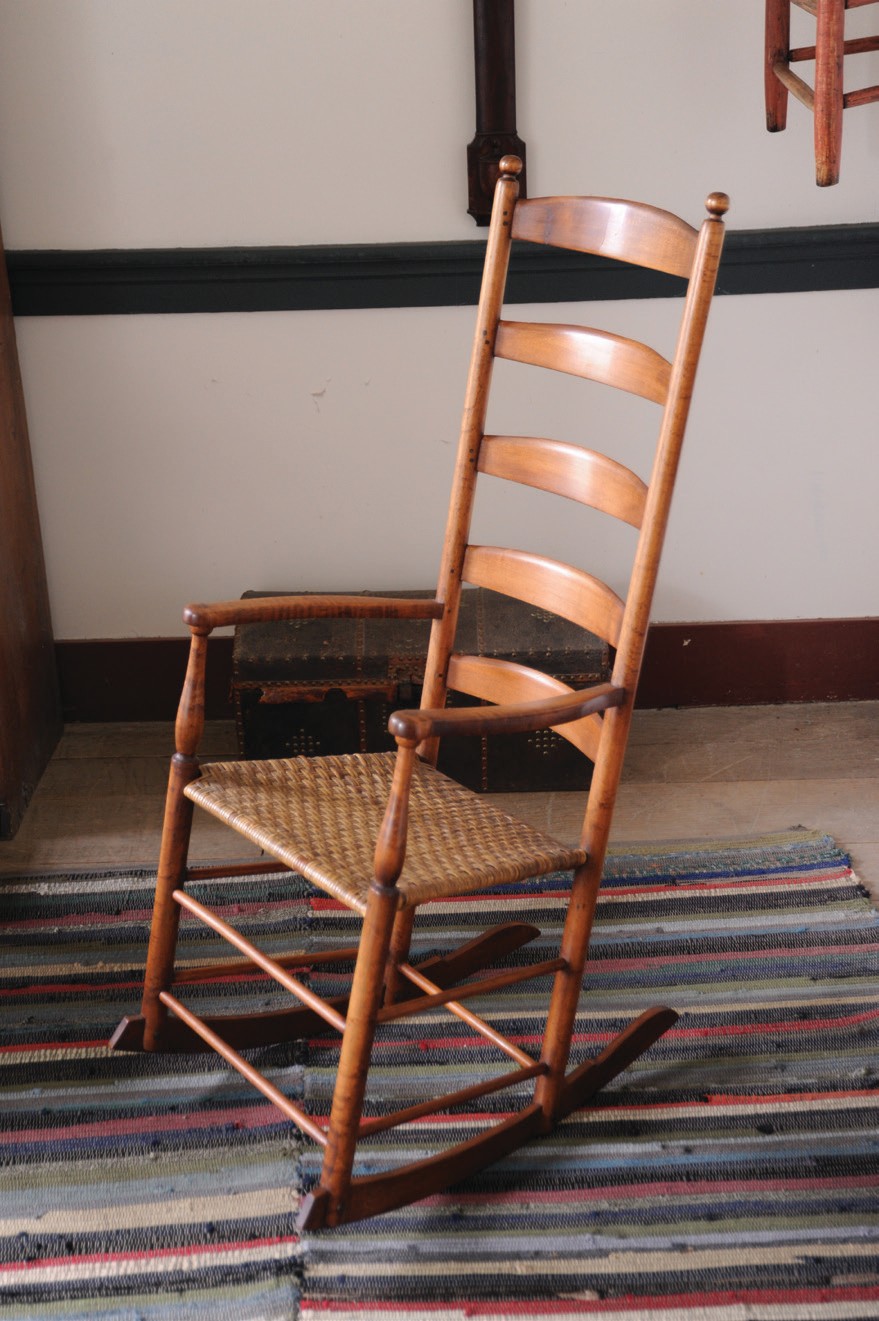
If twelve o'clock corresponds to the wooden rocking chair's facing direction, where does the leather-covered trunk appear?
The leather-covered trunk is roughly at 4 o'clock from the wooden rocking chair.

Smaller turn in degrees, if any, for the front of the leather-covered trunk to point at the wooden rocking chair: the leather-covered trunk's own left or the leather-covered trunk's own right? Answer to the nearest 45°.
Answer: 0° — it already faces it

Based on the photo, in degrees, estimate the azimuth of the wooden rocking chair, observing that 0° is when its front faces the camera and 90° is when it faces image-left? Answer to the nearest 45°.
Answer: approximately 45°

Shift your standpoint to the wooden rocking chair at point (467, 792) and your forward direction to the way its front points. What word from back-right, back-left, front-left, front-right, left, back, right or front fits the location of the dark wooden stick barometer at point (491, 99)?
back-right

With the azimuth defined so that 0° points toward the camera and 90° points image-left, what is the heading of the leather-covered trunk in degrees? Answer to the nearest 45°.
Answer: approximately 0°
